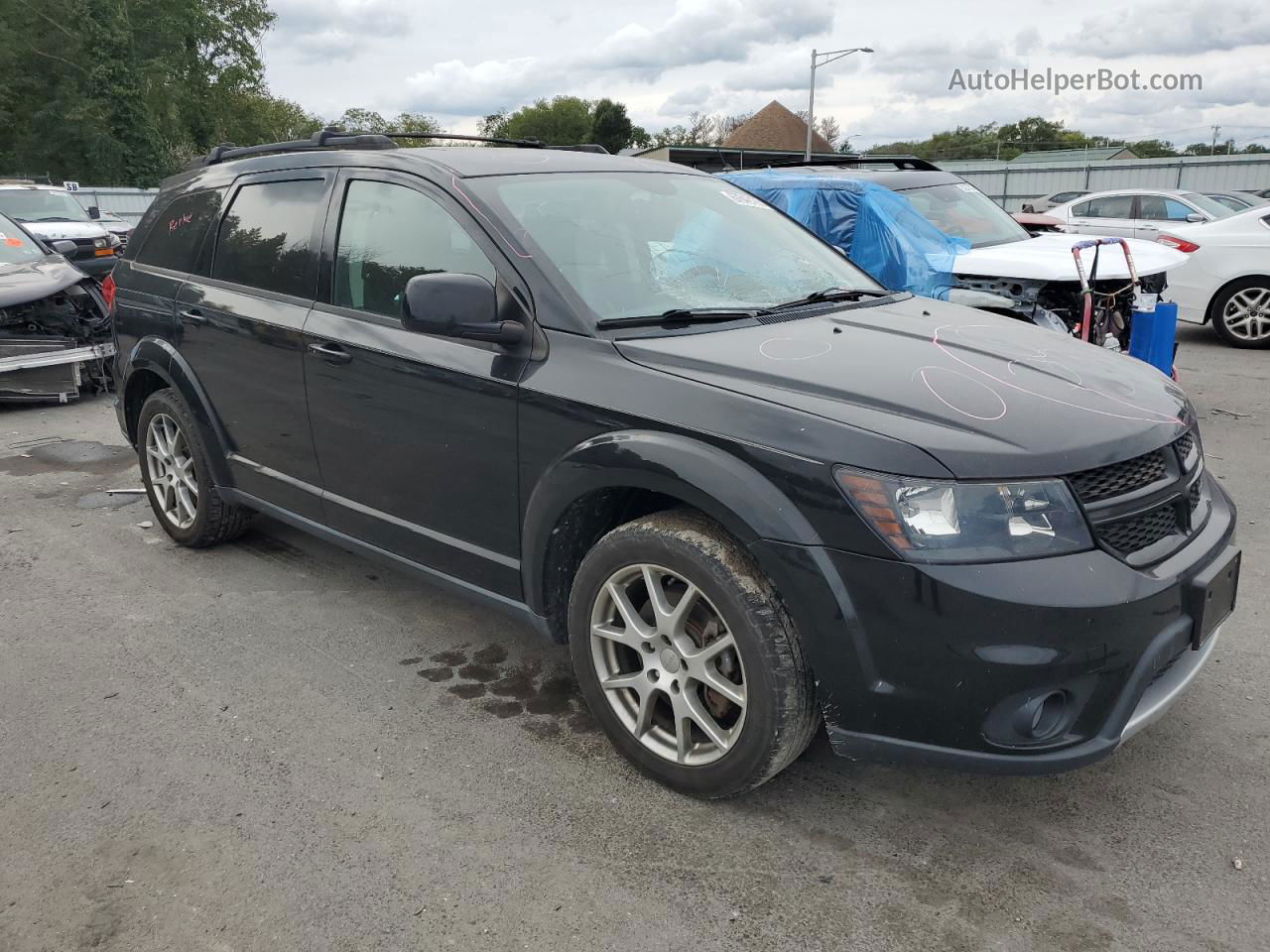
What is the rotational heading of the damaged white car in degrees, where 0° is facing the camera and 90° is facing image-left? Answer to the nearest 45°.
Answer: approximately 315°

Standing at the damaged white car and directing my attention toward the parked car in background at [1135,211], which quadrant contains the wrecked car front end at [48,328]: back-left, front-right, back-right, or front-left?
back-left

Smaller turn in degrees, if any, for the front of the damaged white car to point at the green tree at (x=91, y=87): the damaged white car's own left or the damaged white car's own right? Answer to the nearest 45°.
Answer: approximately 180°

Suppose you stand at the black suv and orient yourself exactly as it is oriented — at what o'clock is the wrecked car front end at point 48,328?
The wrecked car front end is roughly at 6 o'clock from the black suv.

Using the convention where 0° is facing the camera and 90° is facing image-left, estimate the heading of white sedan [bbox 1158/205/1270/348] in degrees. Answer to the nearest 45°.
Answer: approximately 270°

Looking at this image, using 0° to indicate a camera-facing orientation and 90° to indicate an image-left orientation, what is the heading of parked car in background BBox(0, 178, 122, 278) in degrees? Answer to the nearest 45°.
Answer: approximately 315°

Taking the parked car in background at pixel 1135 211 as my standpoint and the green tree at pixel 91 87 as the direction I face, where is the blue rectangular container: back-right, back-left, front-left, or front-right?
back-left

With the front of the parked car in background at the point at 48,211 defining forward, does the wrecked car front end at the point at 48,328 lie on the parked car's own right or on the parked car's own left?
on the parked car's own right

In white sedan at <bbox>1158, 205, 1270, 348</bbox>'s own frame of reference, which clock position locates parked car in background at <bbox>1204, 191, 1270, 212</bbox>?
The parked car in background is roughly at 9 o'clock from the white sedan.

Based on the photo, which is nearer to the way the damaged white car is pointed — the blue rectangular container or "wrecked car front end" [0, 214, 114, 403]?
the blue rectangular container
